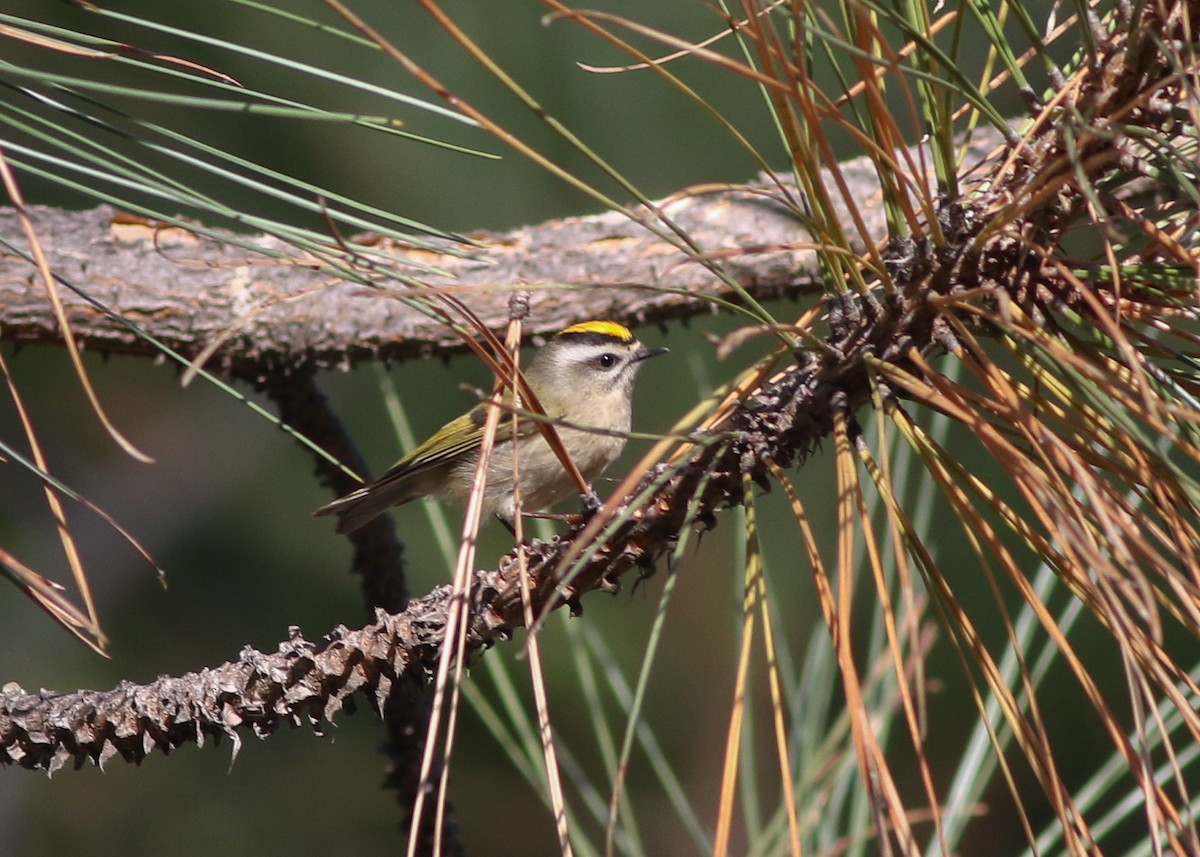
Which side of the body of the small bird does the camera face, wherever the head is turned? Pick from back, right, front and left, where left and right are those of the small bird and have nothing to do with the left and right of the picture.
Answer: right
